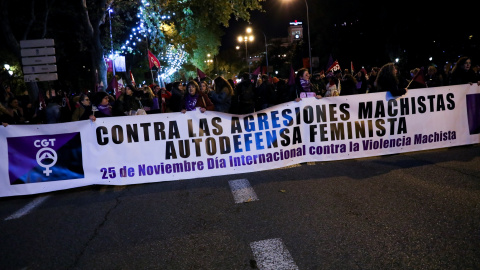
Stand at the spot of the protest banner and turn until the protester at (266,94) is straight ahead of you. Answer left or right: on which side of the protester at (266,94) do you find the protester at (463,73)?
right

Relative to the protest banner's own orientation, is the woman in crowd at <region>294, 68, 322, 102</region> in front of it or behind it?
behind

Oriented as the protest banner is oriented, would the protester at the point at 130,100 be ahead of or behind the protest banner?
behind

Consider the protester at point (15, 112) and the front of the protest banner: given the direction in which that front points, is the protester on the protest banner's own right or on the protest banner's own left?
on the protest banner's own right

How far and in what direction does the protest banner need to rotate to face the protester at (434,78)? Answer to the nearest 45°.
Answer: approximately 135° to its left

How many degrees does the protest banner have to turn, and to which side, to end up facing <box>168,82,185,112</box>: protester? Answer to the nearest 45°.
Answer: approximately 180°

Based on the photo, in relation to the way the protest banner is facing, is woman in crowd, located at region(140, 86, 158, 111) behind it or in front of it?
behind

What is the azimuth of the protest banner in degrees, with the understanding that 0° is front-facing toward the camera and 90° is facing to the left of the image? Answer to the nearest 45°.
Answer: approximately 0°

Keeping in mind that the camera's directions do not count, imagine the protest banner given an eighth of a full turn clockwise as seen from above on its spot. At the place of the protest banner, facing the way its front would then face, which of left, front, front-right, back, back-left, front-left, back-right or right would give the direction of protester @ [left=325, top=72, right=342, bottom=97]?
back
